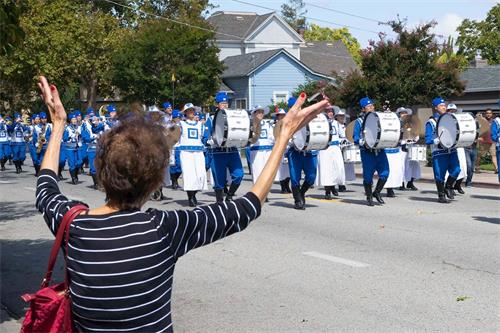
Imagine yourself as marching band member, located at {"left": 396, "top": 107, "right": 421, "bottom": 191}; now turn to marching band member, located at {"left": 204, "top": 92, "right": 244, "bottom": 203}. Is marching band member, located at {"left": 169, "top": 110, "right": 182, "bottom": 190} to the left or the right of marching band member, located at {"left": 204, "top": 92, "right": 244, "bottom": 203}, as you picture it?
right

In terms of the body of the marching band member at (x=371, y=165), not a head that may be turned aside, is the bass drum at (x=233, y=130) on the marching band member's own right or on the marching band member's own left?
on the marching band member's own right
